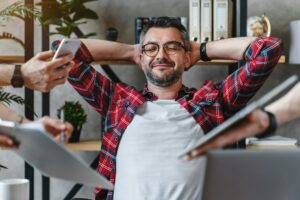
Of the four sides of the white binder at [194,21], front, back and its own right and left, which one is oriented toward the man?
front

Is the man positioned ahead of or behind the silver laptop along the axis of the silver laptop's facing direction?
ahead

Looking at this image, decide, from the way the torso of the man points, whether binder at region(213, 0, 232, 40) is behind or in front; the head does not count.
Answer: behind

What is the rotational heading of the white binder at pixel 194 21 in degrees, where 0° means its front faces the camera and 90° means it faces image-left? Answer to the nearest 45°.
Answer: approximately 0°

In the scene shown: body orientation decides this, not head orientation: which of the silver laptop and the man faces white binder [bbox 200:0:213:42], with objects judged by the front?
the silver laptop

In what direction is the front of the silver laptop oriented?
away from the camera

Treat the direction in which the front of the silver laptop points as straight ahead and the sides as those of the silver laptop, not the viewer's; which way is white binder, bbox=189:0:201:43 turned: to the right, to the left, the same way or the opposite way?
the opposite way

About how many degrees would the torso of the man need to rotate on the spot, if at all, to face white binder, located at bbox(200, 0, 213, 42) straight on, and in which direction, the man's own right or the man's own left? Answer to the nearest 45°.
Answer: approximately 180°

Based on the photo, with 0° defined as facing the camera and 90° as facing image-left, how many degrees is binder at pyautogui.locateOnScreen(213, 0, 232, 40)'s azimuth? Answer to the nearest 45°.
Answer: approximately 0°
